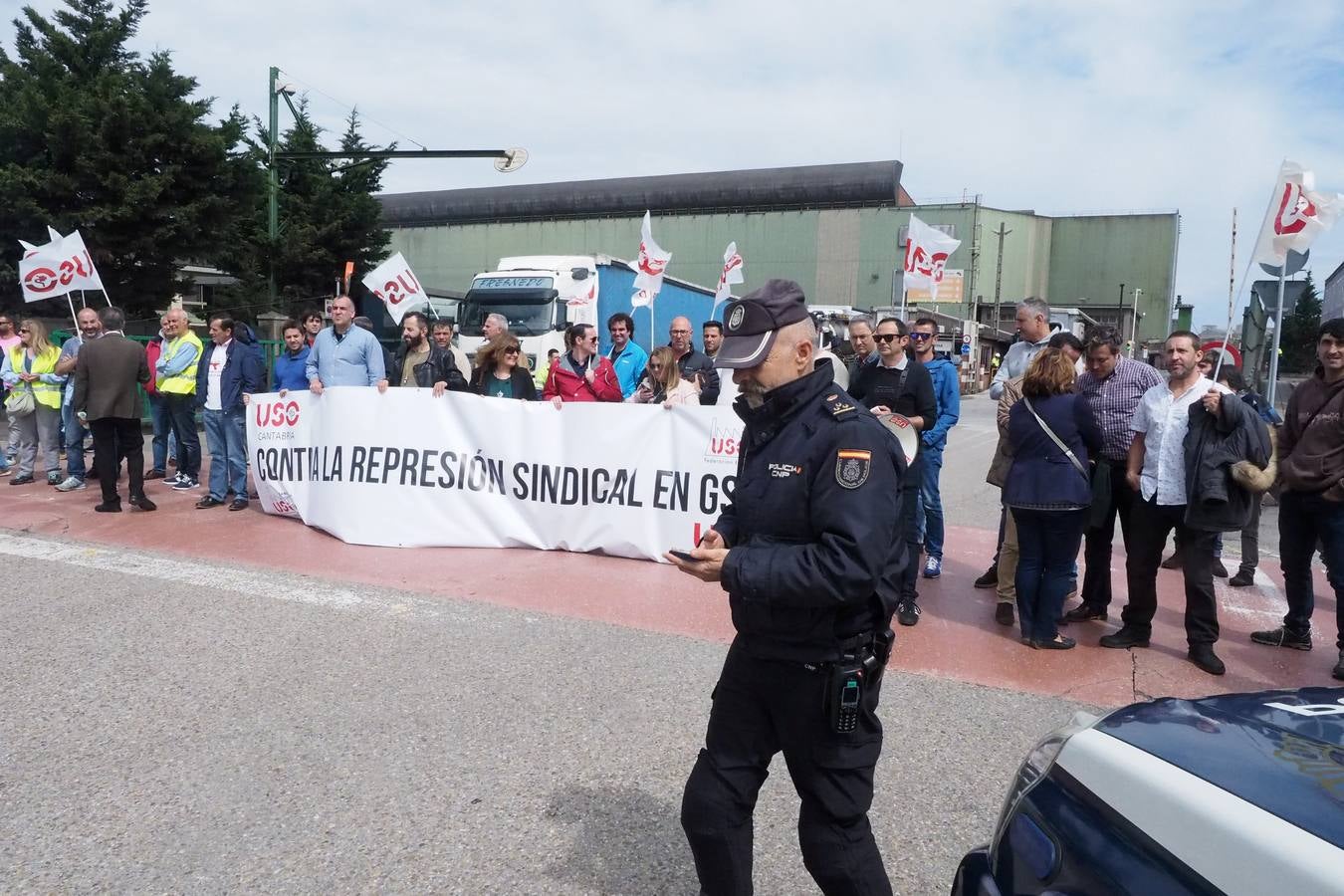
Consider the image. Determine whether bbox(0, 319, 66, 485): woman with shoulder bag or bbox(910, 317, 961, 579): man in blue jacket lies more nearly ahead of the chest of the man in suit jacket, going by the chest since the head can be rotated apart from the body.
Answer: the woman with shoulder bag

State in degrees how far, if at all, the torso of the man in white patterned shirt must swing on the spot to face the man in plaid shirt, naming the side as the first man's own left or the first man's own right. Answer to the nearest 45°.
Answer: approximately 135° to the first man's own right

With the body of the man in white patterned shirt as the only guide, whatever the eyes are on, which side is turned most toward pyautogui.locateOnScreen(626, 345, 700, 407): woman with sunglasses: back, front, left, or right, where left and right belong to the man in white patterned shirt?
right

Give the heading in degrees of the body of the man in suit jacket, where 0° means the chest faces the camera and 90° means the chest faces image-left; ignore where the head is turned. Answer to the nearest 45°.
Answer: approximately 180°

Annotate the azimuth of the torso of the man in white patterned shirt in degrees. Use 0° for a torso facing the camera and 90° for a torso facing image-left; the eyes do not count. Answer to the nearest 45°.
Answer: approximately 0°

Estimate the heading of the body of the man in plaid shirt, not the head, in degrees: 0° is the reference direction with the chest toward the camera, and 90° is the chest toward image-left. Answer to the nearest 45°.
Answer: approximately 45°

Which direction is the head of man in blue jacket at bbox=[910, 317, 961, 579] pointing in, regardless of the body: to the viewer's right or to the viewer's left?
to the viewer's left

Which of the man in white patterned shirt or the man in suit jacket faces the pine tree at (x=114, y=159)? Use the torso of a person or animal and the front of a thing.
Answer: the man in suit jacket

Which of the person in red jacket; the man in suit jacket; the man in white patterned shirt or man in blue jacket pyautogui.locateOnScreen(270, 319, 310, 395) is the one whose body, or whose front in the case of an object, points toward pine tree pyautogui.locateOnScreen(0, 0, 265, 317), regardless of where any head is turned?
the man in suit jacket
